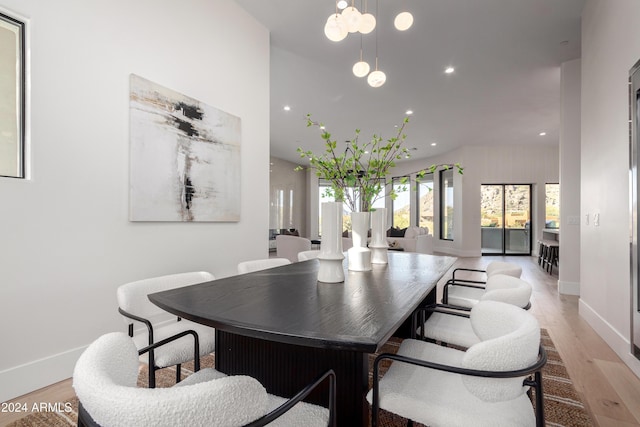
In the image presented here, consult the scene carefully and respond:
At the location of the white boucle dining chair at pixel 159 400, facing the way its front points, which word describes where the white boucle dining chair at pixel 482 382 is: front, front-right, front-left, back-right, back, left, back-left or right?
front-right

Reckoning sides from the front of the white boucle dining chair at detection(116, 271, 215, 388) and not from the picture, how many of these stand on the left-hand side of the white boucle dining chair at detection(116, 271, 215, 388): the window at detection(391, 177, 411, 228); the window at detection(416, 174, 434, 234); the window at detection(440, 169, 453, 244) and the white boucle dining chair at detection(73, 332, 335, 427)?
3

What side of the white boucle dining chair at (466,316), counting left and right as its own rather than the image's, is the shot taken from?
left

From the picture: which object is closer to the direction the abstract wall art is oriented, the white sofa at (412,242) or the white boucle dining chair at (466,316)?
the white boucle dining chair

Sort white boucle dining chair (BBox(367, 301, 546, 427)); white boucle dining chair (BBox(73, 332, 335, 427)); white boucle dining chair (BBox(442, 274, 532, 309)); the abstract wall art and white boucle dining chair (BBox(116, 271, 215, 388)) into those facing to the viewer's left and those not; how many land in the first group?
2

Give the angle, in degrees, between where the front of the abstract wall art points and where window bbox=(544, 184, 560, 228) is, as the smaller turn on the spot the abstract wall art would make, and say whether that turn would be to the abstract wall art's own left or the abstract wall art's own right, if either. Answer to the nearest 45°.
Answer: approximately 45° to the abstract wall art's own left

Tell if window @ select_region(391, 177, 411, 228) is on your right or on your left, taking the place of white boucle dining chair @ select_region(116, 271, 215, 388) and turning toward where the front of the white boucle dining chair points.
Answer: on your left

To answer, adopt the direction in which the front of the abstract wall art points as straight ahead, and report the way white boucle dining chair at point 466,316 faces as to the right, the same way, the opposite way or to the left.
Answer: the opposite way

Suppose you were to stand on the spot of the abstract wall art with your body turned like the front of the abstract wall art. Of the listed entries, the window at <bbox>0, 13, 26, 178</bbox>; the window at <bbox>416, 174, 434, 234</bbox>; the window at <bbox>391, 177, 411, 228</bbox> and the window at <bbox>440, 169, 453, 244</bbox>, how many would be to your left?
3

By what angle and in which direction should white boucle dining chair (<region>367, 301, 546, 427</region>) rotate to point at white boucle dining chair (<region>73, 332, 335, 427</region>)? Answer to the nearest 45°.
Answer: approximately 45° to its left

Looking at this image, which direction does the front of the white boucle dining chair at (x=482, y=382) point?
to the viewer's left

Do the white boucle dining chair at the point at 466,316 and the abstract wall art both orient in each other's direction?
yes
